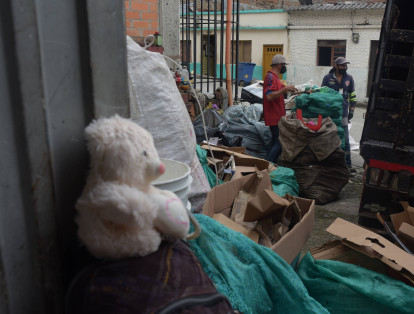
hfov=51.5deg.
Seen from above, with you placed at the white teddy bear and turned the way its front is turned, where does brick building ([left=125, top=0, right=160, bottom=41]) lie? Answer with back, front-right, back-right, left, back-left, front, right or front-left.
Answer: left

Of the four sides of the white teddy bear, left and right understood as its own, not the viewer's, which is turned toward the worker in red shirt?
left

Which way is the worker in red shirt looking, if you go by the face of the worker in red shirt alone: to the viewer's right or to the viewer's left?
to the viewer's right

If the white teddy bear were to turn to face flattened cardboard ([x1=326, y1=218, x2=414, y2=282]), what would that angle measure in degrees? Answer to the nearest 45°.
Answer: approximately 45° to its left

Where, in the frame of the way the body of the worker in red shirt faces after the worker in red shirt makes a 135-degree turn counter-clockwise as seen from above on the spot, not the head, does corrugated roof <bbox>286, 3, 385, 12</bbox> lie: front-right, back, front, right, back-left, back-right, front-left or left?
front-right

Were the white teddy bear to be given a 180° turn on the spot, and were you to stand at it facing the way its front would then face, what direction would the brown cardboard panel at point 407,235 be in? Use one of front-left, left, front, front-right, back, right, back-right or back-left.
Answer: back-right

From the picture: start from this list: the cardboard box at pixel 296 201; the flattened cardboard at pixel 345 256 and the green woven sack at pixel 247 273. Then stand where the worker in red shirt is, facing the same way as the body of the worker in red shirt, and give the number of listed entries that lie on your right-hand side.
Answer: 3

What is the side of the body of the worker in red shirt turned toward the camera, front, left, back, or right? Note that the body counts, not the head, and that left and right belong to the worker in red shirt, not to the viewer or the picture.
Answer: right

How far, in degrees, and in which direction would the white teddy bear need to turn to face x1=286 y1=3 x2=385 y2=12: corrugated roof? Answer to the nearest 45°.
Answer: approximately 45° to its left

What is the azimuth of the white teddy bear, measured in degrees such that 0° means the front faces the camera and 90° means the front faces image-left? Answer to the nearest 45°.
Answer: approximately 270°
